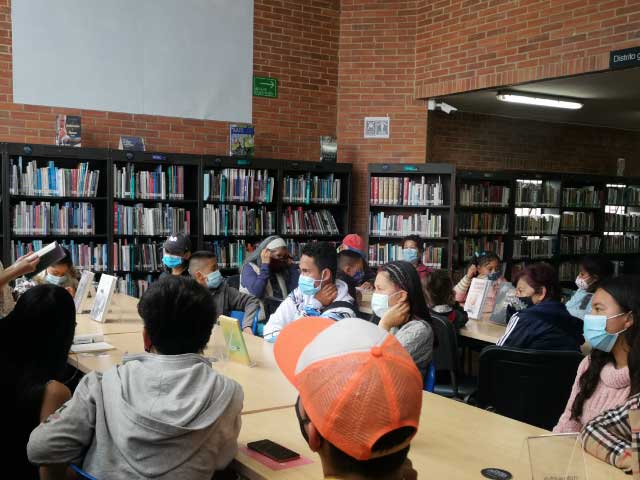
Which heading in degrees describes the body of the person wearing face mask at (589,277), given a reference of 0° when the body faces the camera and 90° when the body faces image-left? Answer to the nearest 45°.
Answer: approximately 90°

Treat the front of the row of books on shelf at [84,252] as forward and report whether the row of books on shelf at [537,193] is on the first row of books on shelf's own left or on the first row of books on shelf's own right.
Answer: on the first row of books on shelf's own left

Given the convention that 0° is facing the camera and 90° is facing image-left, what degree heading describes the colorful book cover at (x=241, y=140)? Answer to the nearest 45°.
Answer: approximately 0°

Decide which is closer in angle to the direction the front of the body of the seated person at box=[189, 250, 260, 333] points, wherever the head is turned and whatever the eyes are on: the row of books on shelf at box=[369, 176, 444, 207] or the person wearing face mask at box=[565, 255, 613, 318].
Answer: the person wearing face mask

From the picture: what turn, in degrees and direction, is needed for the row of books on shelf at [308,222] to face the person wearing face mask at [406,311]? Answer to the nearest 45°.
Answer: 0° — it already faces them

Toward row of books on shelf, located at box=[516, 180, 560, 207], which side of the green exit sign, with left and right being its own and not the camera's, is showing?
left
